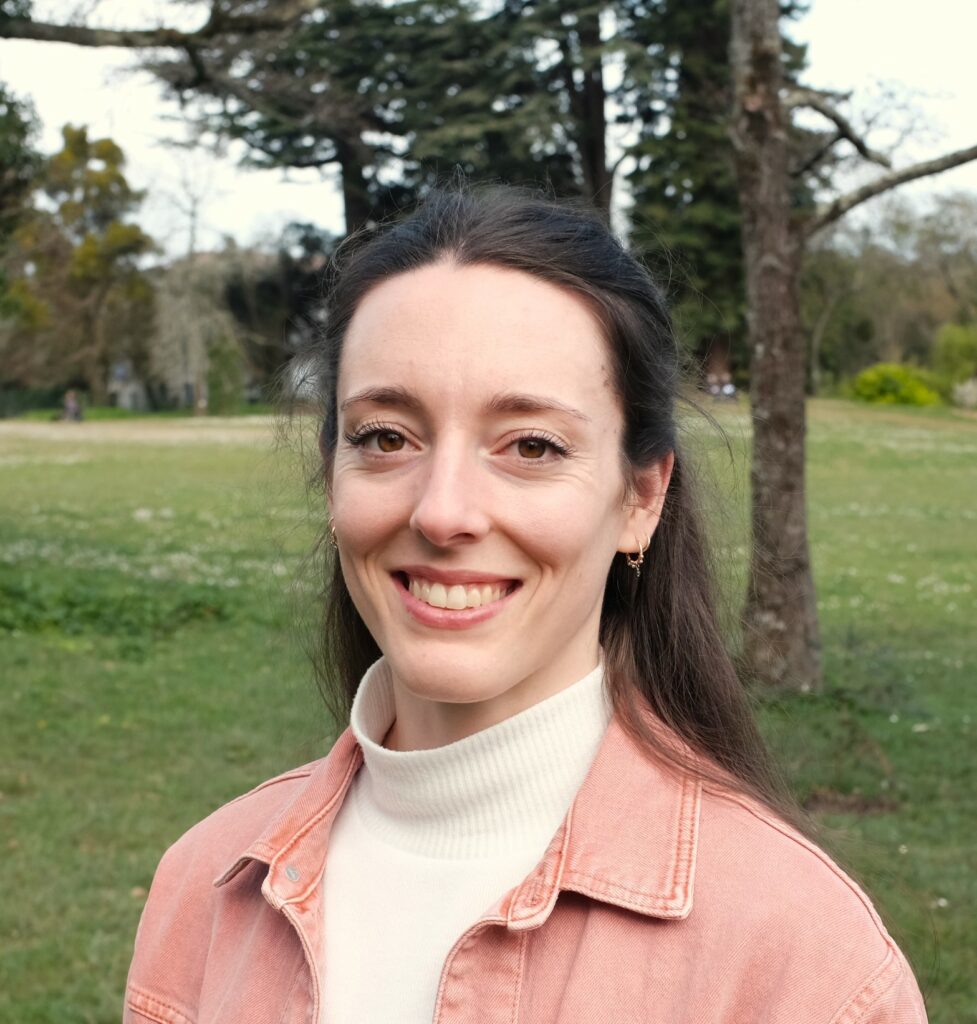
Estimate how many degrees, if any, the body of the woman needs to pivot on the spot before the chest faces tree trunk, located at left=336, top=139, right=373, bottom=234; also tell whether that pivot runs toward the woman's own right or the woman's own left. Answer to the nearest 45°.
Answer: approximately 135° to the woman's own right

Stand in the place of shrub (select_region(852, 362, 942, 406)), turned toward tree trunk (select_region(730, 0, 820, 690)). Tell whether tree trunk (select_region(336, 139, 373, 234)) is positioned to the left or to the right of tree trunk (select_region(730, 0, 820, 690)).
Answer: right

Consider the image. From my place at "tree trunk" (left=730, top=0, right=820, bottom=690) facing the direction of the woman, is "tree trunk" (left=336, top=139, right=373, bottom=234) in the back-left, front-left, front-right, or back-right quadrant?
back-right

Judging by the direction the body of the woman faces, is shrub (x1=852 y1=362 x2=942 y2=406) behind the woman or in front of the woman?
behind

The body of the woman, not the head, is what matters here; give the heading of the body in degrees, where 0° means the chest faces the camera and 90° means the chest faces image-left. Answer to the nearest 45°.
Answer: approximately 45°

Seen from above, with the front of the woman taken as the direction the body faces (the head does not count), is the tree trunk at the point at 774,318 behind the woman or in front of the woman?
behind
